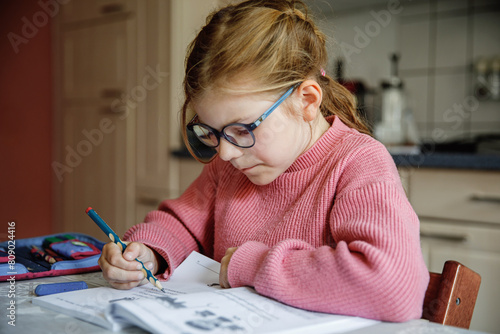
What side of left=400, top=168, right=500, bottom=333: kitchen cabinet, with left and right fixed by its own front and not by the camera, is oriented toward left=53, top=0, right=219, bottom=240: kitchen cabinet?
right

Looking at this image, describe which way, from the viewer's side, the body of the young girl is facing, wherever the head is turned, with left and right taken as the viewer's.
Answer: facing the viewer and to the left of the viewer

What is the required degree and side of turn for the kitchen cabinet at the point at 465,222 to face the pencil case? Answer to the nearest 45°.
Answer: approximately 45° to its right

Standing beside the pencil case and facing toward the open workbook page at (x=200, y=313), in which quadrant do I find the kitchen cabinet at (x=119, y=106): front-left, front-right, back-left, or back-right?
back-left

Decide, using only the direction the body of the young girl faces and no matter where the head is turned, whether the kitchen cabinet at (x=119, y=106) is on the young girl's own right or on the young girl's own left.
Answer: on the young girl's own right

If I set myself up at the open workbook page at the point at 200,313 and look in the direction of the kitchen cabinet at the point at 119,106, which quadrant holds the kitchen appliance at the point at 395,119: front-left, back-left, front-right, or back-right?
front-right

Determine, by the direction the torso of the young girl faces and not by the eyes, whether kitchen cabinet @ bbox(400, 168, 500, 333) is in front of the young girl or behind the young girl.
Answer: behind

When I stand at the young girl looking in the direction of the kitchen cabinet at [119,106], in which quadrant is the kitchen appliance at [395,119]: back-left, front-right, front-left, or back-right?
front-right

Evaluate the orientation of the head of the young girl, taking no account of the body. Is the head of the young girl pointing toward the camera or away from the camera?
toward the camera

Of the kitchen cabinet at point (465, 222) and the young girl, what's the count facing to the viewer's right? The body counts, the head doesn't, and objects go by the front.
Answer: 0

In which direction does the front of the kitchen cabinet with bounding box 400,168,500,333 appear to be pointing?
toward the camera

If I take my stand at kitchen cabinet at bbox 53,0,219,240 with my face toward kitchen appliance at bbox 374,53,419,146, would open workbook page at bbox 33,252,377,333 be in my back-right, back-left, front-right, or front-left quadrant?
front-right

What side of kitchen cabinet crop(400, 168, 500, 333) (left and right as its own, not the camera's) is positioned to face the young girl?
front
